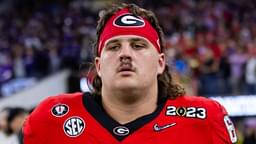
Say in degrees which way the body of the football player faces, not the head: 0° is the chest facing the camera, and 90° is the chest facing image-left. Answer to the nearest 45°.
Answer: approximately 0°
